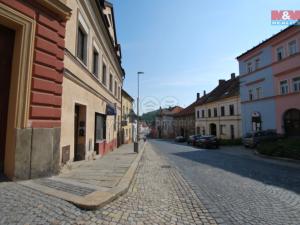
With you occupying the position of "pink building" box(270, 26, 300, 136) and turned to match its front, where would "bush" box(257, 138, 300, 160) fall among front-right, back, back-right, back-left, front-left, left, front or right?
front-left

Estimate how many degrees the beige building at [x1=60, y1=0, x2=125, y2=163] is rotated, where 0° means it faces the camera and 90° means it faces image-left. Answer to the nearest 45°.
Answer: approximately 315°

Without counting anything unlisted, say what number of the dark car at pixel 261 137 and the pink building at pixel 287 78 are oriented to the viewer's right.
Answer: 0

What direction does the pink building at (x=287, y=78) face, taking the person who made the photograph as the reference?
facing the viewer and to the left of the viewer

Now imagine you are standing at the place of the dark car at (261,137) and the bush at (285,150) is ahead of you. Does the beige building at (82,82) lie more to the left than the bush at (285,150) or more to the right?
right

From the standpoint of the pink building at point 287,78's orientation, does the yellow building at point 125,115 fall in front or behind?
in front

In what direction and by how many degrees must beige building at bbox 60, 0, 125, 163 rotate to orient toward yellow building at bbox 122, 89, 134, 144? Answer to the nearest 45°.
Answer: approximately 135° to its left

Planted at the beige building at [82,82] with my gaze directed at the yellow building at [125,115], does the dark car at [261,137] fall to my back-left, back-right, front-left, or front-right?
front-right

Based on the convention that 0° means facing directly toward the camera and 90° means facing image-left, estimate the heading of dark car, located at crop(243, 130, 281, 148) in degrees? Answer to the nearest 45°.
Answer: approximately 45°

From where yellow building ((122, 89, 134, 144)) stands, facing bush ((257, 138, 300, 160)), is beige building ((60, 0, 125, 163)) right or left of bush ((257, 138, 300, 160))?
right
